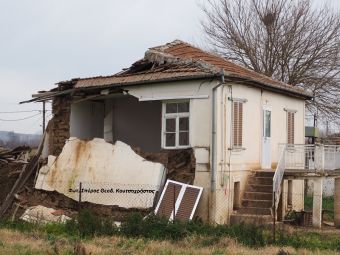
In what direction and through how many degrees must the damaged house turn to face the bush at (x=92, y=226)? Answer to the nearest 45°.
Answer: approximately 90° to its right

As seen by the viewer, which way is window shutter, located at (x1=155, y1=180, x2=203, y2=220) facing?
toward the camera

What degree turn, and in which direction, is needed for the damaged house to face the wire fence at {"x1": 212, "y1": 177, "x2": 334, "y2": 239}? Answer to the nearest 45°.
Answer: approximately 45° to its left

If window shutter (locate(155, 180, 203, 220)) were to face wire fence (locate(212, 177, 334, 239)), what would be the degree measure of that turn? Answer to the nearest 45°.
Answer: approximately 135° to its left

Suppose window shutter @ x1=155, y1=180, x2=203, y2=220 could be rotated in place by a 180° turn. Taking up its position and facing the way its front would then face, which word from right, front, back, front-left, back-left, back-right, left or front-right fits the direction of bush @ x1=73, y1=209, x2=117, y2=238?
back-left

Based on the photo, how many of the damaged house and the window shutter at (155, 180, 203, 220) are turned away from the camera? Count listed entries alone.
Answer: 0

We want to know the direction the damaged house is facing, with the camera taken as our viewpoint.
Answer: facing the viewer and to the right of the viewer
